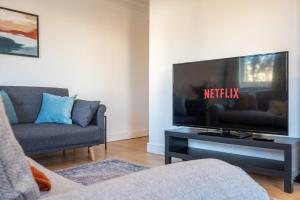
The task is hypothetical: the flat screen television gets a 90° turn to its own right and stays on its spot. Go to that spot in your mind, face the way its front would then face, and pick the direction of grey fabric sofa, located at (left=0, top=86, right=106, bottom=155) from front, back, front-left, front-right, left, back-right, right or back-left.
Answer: front-left

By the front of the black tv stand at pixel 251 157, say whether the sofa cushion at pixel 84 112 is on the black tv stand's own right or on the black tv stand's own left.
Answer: on the black tv stand's own right

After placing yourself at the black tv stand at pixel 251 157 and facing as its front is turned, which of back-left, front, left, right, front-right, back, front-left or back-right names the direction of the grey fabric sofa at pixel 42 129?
front-right

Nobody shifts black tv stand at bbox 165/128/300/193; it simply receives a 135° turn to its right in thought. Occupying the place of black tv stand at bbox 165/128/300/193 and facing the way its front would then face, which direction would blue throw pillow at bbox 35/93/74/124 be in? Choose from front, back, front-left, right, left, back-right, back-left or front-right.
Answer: left

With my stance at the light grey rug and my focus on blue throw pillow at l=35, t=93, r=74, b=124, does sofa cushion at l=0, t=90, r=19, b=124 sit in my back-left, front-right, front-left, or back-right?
front-left

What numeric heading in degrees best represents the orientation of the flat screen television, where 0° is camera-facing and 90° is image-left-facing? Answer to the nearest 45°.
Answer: approximately 45°

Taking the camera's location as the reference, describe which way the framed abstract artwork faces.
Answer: facing the viewer and to the right of the viewer

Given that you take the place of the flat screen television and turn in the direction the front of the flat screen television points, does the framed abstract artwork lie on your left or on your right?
on your right

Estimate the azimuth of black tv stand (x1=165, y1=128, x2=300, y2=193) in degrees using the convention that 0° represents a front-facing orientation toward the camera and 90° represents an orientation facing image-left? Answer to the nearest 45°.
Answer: approximately 45°

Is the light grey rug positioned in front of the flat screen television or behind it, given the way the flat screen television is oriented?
in front
